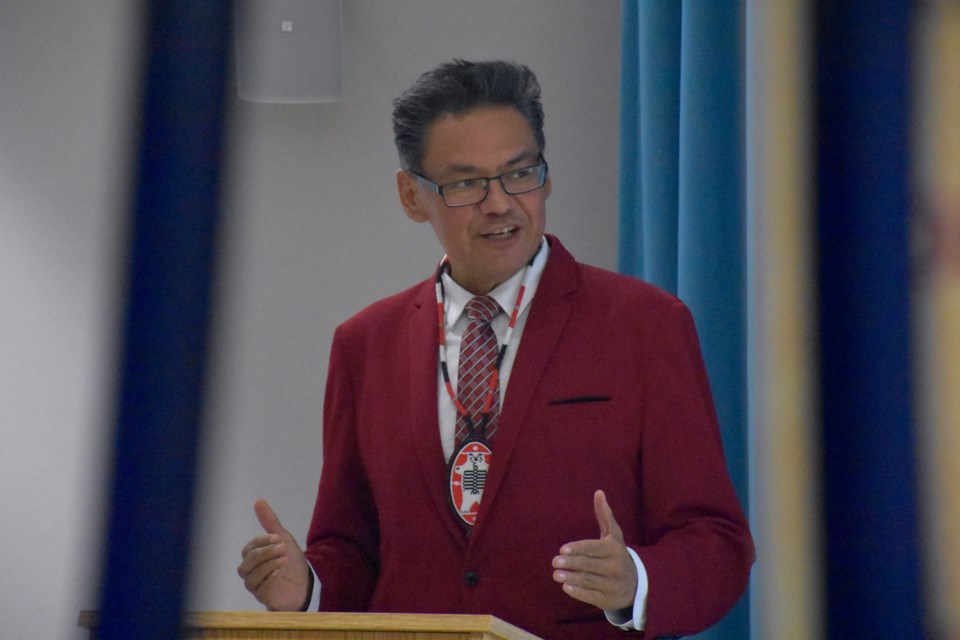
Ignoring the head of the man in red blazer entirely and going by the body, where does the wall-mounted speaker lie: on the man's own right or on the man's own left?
on the man's own right

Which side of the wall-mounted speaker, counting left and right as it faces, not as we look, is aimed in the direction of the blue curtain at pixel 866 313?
front

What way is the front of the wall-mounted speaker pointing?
toward the camera

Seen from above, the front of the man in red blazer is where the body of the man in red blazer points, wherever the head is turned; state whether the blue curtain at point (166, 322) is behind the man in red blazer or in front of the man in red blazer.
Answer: in front

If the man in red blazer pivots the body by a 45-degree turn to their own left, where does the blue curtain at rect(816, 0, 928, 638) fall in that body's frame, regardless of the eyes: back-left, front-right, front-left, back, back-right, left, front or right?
front

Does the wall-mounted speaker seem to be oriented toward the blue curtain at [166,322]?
yes

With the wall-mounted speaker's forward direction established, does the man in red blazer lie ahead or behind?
ahead

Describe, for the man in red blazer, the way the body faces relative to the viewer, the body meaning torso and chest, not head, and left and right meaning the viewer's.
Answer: facing the viewer and to the left of the viewer

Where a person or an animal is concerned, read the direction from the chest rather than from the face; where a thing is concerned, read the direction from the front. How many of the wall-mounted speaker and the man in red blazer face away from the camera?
0
